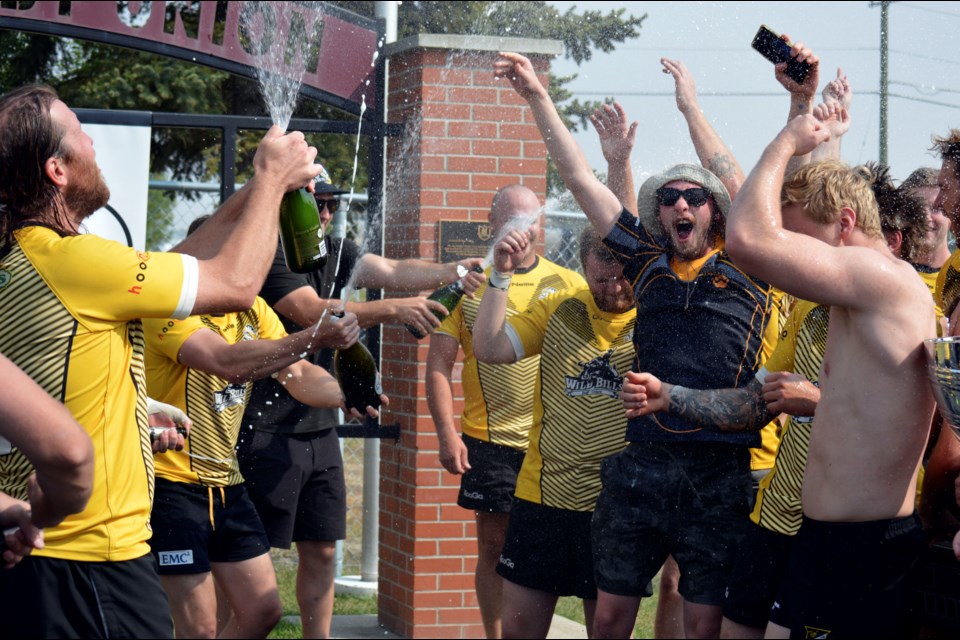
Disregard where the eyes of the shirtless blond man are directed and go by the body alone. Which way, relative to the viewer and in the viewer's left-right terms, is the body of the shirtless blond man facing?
facing to the left of the viewer

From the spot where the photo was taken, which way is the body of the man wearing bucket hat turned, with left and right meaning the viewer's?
facing the viewer

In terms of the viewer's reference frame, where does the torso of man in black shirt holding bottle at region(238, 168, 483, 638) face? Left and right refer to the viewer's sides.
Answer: facing the viewer and to the right of the viewer

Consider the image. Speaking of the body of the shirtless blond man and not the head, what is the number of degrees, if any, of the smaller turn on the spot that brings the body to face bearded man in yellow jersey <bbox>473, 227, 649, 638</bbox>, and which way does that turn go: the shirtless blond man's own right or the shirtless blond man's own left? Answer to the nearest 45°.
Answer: approximately 45° to the shirtless blond man's own right

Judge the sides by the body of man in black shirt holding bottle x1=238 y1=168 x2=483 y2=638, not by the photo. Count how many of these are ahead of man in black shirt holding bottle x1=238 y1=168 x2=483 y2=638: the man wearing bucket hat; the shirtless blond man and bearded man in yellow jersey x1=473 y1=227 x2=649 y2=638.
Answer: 3

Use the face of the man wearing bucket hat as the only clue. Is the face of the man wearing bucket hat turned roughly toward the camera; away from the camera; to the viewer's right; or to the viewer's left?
toward the camera

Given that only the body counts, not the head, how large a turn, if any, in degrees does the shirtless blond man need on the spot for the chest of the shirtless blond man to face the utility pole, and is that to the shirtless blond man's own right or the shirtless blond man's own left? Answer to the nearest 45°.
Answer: approximately 90° to the shirtless blond man's own right

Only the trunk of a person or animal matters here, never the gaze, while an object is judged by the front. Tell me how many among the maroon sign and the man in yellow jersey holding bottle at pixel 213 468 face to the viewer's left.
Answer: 0

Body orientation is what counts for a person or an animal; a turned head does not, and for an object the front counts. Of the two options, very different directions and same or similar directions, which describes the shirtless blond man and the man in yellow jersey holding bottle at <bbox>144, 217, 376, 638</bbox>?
very different directions

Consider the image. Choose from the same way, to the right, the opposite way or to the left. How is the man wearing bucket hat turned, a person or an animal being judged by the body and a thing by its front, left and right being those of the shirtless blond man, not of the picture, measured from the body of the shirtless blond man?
to the left

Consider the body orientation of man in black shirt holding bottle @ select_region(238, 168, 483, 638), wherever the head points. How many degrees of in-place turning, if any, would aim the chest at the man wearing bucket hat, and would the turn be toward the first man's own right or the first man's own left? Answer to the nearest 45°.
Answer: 0° — they already face them
